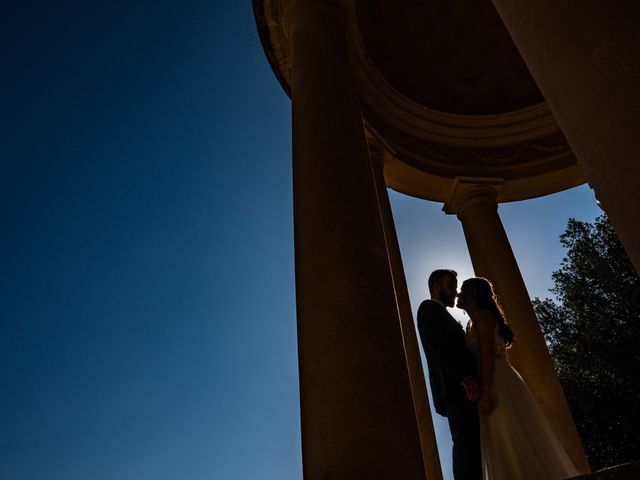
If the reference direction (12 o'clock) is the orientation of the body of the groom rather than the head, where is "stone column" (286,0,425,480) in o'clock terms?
The stone column is roughly at 4 o'clock from the groom.

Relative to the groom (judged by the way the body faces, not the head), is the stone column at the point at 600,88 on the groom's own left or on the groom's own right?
on the groom's own right

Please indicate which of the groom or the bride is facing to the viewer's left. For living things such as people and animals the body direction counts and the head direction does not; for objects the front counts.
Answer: the bride

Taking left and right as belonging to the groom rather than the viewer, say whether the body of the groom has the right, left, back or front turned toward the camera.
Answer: right

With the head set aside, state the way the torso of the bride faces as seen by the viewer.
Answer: to the viewer's left

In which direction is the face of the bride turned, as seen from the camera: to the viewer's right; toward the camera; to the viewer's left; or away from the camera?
to the viewer's left

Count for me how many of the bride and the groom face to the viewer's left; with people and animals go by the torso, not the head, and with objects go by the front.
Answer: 1

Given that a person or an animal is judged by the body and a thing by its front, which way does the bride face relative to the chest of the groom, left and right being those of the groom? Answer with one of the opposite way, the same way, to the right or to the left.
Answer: the opposite way

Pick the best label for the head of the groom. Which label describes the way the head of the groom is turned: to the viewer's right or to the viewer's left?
to the viewer's right

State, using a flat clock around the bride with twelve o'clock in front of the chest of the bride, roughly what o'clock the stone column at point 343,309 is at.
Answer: The stone column is roughly at 10 o'clock from the bride.

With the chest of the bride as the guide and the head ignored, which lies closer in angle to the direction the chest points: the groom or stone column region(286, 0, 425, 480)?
the groom

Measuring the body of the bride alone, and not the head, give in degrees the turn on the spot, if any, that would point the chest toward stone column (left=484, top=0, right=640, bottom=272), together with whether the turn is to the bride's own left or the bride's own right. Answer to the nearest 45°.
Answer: approximately 90° to the bride's own left
